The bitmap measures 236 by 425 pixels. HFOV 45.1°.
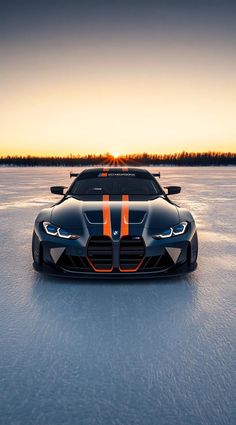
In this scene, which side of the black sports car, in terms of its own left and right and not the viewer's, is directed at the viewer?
front
